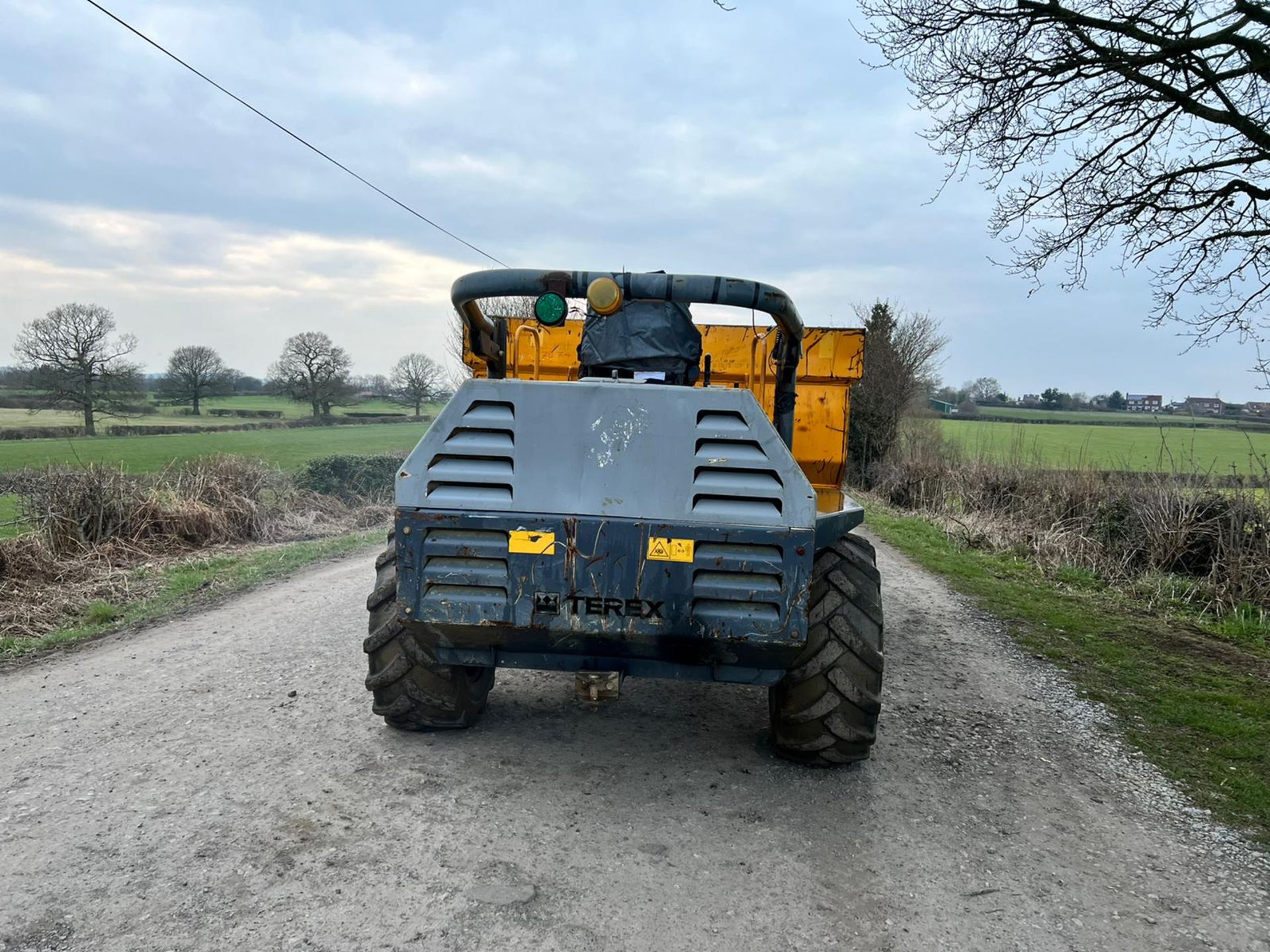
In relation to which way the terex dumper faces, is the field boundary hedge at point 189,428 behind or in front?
in front

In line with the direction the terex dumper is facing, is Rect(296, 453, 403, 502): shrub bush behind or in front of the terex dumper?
in front

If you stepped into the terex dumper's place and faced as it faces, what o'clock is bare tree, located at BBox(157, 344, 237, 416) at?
The bare tree is roughly at 11 o'clock from the terex dumper.

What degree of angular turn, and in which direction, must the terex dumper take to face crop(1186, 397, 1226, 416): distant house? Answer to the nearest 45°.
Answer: approximately 45° to its right

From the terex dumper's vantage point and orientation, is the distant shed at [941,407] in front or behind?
in front

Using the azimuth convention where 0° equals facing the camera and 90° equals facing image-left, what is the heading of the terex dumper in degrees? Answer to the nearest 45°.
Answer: approximately 180°

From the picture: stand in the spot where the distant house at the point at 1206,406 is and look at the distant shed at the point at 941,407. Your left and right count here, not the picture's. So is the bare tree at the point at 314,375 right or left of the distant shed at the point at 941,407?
left
